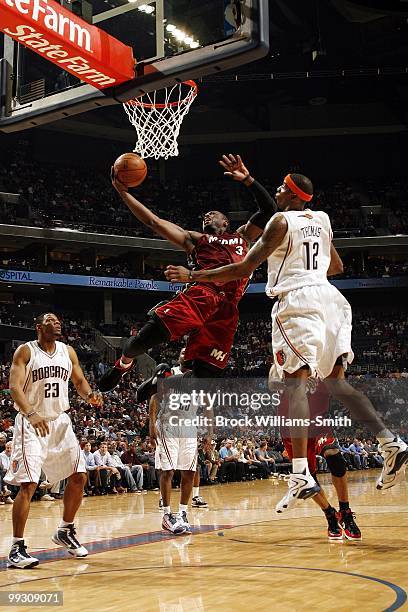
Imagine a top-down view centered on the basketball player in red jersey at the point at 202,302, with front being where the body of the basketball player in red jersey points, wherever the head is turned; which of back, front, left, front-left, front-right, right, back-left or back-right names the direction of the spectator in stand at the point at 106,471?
back

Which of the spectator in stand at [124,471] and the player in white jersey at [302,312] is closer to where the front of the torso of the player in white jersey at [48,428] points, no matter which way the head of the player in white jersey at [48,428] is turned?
the player in white jersey

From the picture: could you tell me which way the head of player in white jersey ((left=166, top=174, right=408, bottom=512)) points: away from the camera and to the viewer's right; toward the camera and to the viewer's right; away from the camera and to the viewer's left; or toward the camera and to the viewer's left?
away from the camera and to the viewer's left

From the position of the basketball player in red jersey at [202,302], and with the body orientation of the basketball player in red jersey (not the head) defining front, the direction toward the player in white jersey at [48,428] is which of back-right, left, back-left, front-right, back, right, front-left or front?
right

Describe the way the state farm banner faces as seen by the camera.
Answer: facing the viewer and to the right of the viewer

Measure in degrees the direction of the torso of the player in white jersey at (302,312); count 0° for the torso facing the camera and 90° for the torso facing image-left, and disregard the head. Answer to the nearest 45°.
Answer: approximately 135°

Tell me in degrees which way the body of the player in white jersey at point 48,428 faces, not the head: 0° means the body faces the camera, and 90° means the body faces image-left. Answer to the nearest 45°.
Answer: approximately 315°

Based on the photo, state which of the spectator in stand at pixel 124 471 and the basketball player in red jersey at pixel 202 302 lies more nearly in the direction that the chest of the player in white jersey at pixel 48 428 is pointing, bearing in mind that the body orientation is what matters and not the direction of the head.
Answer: the basketball player in red jersey

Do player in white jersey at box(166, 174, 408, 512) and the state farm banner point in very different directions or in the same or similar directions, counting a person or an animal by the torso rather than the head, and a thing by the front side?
very different directions

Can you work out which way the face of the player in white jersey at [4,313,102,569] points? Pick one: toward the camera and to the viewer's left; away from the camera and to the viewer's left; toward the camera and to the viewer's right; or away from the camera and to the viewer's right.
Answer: toward the camera and to the viewer's right
